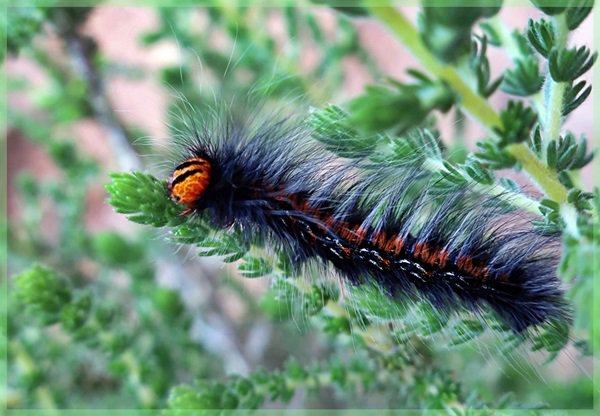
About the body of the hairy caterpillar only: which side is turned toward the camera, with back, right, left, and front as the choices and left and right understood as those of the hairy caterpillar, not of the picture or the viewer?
left
